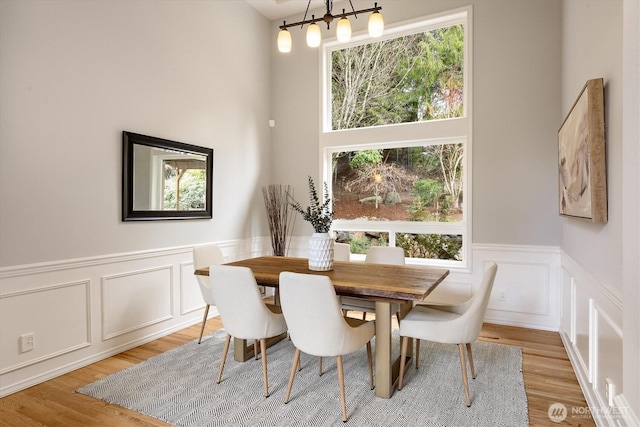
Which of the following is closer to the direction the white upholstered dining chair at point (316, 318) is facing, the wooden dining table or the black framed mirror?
the wooden dining table

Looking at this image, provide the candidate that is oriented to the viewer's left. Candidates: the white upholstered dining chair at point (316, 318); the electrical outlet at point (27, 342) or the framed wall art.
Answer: the framed wall art

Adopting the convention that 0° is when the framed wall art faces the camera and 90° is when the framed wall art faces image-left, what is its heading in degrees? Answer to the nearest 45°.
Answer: approximately 90°

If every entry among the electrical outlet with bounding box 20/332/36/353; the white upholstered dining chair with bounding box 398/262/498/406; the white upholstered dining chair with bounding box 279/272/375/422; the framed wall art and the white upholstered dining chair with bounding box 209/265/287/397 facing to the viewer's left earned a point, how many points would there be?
2

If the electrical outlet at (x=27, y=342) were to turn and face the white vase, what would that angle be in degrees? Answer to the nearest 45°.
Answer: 0° — it already faces it

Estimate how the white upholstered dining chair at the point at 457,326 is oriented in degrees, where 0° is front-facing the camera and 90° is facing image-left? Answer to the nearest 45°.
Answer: approximately 90°

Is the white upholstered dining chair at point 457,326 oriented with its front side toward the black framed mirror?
yes

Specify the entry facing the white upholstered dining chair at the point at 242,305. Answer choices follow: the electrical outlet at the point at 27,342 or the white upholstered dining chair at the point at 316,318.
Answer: the electrical outlet

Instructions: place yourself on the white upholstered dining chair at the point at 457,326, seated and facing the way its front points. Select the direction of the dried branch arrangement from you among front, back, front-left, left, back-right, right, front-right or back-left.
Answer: front-right

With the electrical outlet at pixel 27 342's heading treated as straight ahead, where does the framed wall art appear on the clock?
The framed wall art is roughly at 12 o'clock from the electrical outlet.

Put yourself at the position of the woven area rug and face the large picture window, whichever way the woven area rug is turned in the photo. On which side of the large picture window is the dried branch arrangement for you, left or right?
left

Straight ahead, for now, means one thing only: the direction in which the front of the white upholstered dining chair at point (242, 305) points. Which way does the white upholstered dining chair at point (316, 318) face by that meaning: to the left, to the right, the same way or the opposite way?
the same way

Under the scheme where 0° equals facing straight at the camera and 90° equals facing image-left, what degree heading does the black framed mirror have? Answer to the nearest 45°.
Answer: approximately 315°

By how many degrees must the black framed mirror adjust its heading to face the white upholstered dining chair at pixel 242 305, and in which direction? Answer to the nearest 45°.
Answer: approximately 45° to its right

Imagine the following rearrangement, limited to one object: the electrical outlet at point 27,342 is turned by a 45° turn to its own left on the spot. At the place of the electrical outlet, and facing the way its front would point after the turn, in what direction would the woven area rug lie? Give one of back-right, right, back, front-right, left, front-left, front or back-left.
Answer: front-right

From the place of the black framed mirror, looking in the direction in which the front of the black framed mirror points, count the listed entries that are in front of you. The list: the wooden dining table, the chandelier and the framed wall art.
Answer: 3

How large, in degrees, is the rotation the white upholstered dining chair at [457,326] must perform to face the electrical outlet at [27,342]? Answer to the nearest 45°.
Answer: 0° — it already faces it
